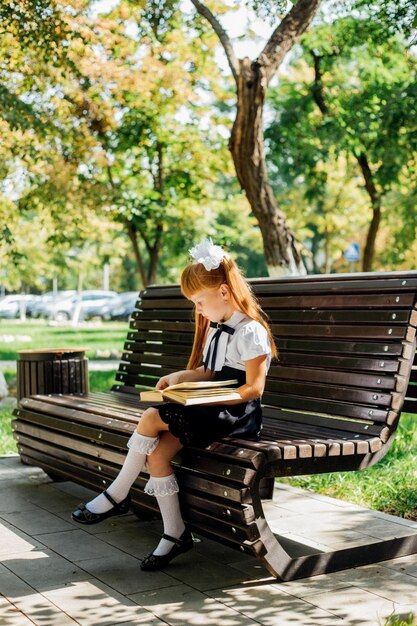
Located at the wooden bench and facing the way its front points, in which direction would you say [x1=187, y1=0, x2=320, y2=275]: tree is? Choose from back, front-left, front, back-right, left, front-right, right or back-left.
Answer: back-right

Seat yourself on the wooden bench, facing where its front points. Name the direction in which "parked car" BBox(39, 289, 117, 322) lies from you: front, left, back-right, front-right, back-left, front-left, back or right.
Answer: back-right

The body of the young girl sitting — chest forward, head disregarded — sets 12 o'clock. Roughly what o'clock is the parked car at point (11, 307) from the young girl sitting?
The parked car is roughly at 4 o'clock from the young girl sitting.

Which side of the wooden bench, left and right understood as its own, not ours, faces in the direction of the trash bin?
right

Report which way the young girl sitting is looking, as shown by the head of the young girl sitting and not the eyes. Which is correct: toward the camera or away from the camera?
toward the camera

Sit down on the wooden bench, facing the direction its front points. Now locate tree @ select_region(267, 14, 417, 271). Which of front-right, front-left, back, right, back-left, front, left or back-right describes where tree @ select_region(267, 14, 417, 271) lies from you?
back-right

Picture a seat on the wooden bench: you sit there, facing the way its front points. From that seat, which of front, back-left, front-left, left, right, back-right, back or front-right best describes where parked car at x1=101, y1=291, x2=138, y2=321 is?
back-right

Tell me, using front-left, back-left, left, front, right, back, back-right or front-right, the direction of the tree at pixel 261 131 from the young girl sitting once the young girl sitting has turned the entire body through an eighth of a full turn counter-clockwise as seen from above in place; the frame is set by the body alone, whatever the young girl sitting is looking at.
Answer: back

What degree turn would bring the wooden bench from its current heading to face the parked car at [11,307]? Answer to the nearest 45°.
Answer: approximately 135° to its right

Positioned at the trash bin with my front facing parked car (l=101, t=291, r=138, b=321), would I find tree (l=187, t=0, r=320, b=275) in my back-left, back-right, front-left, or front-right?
front-right

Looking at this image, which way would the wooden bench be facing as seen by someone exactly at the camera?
facing the viewer and to the left of the viewer

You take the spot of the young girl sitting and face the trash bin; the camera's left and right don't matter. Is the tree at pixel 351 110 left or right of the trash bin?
right
